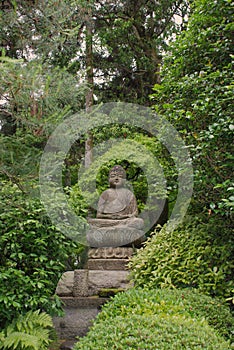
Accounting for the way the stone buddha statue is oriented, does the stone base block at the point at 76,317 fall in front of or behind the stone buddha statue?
in front

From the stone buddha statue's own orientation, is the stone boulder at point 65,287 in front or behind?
in front

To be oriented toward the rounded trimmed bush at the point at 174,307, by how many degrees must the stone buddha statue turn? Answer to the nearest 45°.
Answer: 0° — it already faces it

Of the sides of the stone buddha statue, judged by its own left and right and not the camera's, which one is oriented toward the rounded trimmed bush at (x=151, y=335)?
front

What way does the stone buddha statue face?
toward the camera

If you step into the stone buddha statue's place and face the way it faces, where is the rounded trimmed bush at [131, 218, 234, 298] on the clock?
The rounded trimmed bush is roughly at 11 o'clock from the stone buddha statue.

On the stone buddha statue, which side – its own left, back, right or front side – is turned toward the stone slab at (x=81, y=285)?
front

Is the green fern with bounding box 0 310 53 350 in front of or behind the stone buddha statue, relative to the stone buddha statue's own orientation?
in front

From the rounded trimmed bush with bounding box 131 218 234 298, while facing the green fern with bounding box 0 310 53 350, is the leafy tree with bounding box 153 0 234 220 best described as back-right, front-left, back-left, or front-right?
back-right
